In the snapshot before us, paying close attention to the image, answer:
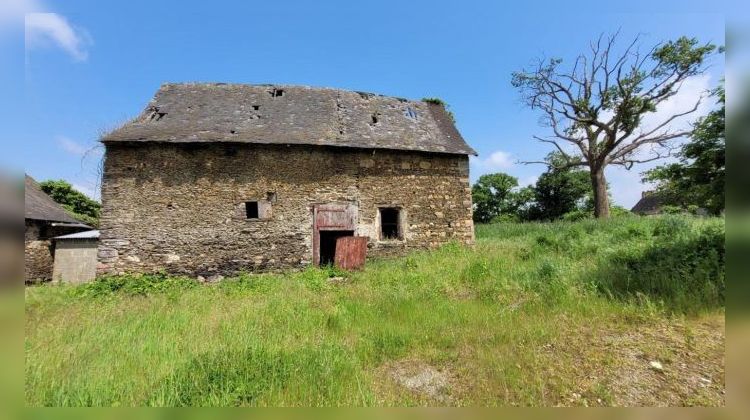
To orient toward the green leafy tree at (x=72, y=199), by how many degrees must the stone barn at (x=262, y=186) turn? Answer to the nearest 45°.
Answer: approximately 135° to its right

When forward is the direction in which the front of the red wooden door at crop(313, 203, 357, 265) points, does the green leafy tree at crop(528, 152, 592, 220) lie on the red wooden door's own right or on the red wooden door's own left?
on the red wooden door's own left

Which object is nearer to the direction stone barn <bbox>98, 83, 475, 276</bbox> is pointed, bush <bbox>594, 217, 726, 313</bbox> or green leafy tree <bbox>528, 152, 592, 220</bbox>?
the bush

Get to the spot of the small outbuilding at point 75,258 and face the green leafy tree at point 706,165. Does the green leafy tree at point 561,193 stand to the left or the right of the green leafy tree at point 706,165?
left

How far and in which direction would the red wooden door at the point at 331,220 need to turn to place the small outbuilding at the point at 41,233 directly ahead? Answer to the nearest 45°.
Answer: approximately 90° to its right

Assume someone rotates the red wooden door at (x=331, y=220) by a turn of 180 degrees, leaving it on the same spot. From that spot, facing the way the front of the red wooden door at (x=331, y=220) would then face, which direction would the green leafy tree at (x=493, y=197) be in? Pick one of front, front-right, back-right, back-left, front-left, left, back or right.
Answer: front-right

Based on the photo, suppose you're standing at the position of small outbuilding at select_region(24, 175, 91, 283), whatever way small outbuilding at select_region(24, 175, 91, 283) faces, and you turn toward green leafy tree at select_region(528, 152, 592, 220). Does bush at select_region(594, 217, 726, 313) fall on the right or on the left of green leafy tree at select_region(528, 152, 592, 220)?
right

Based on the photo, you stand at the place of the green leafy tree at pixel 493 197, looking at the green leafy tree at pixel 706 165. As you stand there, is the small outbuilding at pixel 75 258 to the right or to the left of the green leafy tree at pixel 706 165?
right

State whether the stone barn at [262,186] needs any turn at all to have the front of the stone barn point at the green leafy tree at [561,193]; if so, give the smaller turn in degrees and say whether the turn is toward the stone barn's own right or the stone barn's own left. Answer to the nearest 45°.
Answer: approximately 135° to the stone barn's own left

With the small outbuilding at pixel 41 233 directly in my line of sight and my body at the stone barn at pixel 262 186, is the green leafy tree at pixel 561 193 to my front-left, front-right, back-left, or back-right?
back-right

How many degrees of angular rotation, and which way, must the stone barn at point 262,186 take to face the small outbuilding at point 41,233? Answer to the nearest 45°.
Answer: approximately 135° to its right

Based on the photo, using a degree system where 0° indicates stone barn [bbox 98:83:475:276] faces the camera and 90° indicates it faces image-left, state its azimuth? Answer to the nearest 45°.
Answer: approximately 0°

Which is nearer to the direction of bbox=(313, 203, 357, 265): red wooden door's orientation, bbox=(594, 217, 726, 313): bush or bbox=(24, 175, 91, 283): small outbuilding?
the bush
